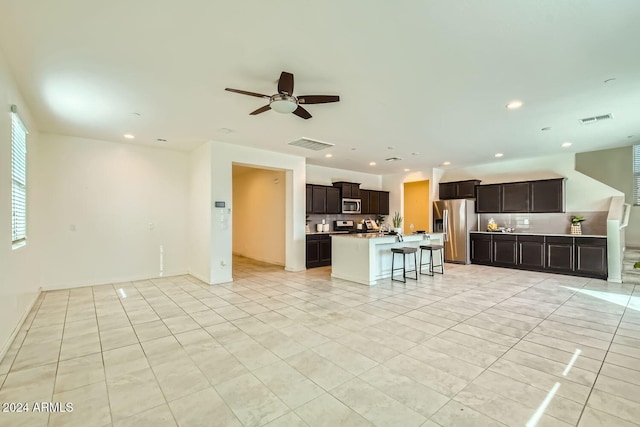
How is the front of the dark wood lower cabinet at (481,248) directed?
toward the camera

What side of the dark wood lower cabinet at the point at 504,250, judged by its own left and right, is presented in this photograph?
front

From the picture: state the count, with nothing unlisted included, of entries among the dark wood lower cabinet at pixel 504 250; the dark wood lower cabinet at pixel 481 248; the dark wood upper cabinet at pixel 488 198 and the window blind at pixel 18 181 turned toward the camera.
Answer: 3

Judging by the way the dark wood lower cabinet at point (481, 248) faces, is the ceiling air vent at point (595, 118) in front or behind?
in front

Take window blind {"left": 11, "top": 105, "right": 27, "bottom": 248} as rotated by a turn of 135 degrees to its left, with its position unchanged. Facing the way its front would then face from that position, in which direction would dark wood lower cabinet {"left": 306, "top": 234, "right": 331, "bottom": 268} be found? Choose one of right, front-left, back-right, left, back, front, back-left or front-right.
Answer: back-right

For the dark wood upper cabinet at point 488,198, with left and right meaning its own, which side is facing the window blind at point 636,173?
left

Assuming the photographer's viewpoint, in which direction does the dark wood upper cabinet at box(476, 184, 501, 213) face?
facing the viewer

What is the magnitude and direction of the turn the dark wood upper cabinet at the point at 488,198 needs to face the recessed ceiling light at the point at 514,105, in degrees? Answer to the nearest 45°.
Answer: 0° — it already faces it

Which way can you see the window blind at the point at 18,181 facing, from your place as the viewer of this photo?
facing to the right of the viewer

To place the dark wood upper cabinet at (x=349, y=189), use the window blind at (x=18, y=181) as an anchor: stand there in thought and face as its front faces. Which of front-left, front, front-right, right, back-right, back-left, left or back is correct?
front
